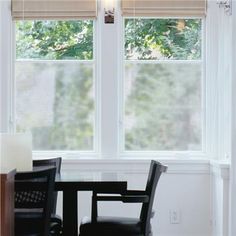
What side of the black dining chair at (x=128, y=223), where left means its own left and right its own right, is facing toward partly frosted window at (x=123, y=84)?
right

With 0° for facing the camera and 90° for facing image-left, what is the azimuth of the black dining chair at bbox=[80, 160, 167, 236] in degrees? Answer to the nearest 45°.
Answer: approximately 90°

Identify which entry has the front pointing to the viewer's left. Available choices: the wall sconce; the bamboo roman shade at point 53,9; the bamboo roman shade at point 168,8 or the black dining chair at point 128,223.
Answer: the black dining chair

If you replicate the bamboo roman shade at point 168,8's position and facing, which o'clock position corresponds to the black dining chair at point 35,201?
The black dining chair is roughly at 1 o'clock from the bamboo roman shade.

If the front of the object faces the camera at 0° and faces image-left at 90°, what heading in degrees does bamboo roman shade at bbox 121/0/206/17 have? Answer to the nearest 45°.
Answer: approximately 0°

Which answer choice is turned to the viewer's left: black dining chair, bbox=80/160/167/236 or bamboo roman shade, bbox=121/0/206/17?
the black dining chair

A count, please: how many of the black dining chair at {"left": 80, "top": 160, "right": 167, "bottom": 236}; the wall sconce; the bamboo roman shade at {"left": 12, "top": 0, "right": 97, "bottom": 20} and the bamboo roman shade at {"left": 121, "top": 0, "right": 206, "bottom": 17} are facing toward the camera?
3

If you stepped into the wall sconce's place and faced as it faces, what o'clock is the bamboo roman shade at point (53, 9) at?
The bamboo roman shade is roughly at 3 o'clock from the wall sconce.

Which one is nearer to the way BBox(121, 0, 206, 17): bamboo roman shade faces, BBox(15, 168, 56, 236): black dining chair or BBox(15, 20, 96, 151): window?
the black dining chair
